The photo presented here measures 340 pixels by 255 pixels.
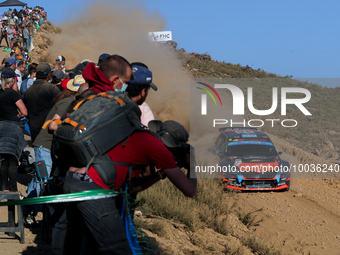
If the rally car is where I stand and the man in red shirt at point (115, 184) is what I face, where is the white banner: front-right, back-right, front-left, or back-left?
back-right

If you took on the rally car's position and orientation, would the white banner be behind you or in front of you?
behind

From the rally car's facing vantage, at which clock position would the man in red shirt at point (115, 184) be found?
The man in red shirt is roughly at 12 o'clock from the rally car.

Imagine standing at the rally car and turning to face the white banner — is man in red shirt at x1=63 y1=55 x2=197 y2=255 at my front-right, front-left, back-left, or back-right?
back-left

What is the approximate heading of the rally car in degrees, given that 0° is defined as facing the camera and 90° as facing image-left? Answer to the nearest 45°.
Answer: approximately 0°

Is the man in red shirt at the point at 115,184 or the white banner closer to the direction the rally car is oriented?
the man in red shirt

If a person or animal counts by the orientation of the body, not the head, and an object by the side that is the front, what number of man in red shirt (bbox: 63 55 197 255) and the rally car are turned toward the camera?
1

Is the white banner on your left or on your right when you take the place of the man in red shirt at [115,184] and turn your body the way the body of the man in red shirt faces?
on your left
